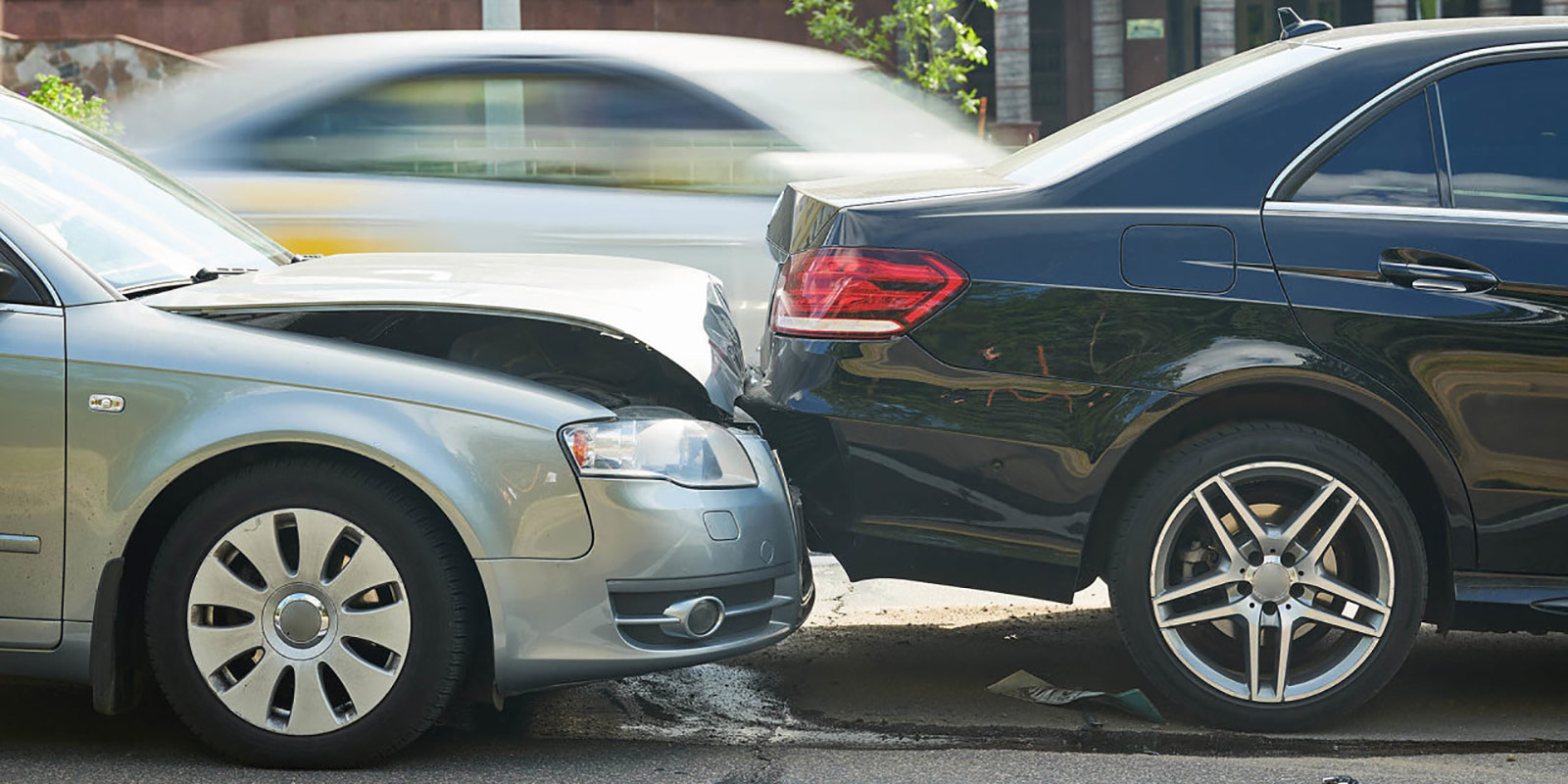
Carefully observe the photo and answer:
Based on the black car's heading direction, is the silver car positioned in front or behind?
behind

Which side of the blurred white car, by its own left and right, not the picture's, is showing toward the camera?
right

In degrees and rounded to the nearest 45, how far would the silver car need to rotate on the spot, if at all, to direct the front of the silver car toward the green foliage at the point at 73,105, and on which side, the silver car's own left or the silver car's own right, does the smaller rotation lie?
approximately 90° to the silver car's own left

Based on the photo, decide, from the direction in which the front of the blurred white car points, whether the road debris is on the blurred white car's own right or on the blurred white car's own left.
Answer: on the blurred white car's own right

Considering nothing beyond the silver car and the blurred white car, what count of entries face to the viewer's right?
2

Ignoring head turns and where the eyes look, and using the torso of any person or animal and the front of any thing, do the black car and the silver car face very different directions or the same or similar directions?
same or similar directions

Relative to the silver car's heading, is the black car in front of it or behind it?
in front

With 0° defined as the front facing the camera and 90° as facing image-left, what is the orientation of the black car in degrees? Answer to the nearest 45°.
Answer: approximately 270°

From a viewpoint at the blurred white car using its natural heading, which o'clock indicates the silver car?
The silver car is roughly at 3 o'clock from the blurred white car.

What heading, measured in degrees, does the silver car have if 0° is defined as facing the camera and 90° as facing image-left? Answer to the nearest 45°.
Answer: approximately 270°

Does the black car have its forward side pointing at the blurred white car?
no

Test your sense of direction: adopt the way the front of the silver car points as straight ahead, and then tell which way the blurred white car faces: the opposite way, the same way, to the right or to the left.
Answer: the same way
